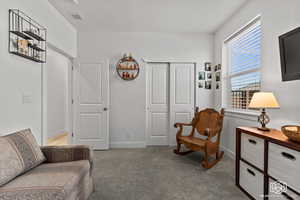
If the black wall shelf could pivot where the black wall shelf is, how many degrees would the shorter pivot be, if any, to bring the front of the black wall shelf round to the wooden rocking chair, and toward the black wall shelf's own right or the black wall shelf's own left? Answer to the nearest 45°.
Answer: approximately 45° to the black wall shelf's own left

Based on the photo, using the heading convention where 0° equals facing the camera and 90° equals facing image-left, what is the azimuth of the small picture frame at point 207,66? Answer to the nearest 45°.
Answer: approximately 0°

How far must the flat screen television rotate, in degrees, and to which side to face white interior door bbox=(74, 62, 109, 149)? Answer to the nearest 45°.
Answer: approximately 45° to its right

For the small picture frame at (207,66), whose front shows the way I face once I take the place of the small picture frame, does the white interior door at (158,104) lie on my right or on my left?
on my right

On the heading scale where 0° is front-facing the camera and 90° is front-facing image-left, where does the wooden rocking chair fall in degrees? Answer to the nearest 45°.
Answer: approximately 45°

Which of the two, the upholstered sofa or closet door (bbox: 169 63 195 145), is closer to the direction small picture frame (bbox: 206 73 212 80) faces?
the upholstered sofa

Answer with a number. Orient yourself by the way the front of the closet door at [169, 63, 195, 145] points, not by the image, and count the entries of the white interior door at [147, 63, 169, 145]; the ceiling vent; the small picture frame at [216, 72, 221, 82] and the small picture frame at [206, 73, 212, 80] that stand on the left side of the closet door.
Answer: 2

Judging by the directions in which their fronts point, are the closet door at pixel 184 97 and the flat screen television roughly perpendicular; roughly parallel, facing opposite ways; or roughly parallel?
roughly perpendicular

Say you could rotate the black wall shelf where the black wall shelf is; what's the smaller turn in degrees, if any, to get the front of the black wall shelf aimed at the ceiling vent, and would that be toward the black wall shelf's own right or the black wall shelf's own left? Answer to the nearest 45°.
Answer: approximately 90° to the black wall shelf's own left

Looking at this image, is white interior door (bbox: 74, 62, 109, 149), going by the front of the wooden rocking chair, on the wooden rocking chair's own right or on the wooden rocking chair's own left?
on the wooden rocking chair's own right

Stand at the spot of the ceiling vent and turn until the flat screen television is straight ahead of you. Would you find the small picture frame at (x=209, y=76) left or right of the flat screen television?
left

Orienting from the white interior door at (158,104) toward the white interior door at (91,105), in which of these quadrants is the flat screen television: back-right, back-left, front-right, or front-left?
back-left
